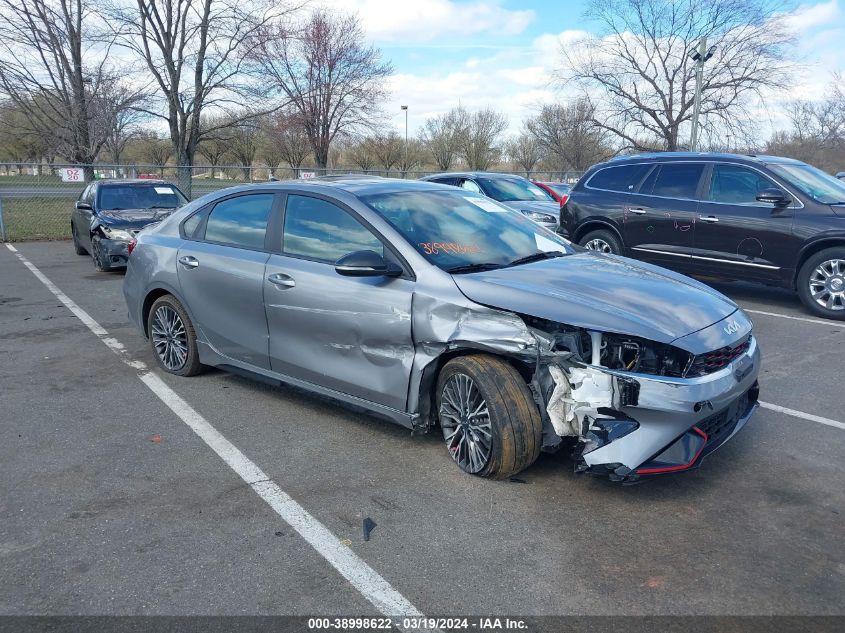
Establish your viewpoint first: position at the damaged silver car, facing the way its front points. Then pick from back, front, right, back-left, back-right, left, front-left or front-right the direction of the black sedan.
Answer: back

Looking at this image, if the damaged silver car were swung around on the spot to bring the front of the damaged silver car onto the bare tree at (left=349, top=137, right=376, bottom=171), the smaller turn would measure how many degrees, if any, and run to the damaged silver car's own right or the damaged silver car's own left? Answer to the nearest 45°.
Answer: approximately 135° to the damaged silver car's own left

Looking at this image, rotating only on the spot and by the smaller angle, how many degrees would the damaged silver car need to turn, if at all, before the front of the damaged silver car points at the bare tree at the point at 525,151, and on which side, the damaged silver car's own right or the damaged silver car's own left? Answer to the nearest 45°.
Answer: approximately 135° to the damaged silver car's own left

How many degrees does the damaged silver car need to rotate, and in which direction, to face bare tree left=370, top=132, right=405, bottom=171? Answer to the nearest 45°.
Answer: approximately 135° to its left

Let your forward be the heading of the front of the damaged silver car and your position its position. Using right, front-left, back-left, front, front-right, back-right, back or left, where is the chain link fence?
back

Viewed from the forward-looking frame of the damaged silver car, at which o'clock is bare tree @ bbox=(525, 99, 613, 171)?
The bare tree is roughly at 8 o'clock from the damaged silver car.

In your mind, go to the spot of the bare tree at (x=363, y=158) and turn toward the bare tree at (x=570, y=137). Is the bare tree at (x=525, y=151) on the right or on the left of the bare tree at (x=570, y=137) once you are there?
left

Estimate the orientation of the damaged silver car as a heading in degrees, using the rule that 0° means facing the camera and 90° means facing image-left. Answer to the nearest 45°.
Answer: approximately 315°
